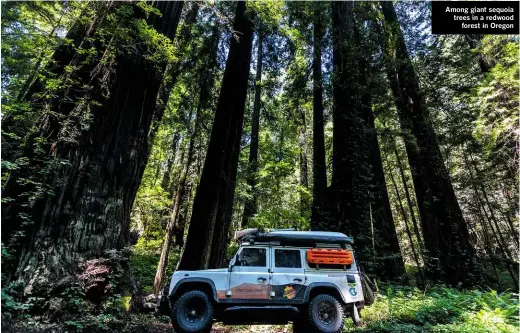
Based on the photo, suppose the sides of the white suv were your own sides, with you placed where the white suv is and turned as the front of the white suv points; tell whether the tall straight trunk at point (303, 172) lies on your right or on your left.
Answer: on your right

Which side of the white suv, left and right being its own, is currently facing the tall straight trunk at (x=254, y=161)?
right

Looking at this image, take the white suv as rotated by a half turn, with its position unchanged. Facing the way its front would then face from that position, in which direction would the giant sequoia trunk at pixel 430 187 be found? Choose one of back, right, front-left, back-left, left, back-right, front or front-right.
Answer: front-left

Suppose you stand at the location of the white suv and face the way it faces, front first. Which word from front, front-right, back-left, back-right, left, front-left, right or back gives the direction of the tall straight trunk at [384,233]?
back-right

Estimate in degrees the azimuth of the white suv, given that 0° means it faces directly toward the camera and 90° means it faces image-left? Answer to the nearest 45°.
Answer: approximately 90°

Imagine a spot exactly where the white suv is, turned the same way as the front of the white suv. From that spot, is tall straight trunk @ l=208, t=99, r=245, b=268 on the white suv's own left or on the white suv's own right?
on the white suv's own right

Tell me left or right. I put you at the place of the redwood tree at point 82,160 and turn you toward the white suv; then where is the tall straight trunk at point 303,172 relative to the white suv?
left
